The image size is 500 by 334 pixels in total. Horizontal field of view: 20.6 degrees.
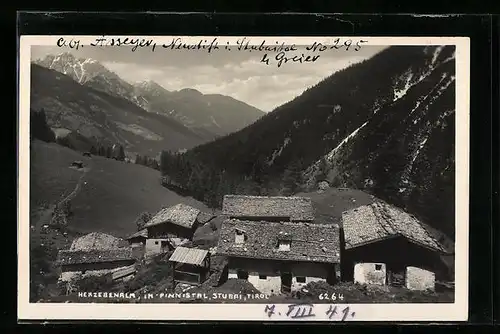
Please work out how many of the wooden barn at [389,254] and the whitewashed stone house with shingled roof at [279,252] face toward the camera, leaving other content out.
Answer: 2

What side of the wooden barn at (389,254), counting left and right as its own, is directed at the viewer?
front

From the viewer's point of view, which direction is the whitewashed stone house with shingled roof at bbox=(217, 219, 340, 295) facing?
toward the camera
